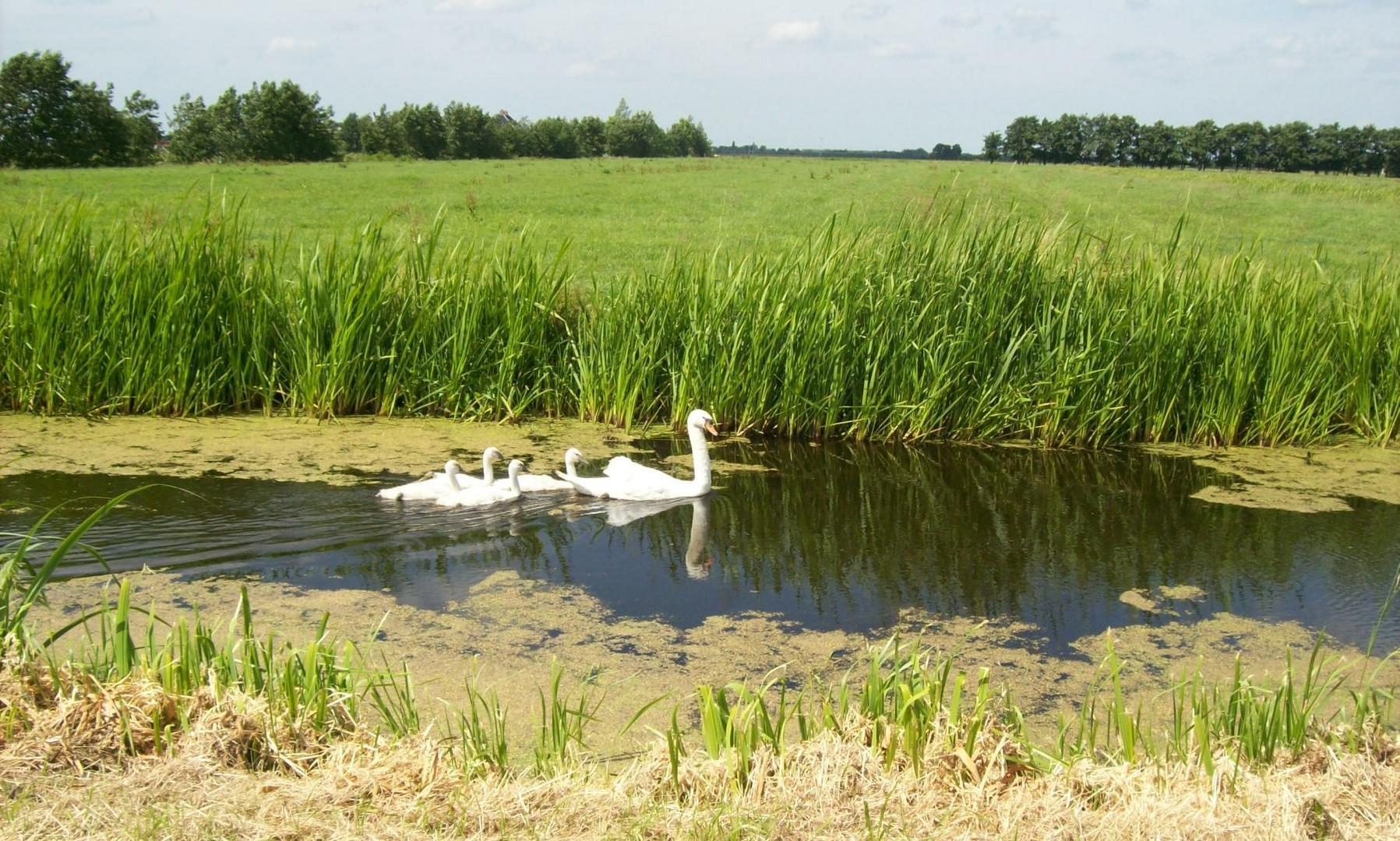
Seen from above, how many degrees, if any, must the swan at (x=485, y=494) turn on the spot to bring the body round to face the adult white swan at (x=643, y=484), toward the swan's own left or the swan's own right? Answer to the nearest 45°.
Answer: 0° — it already faces it

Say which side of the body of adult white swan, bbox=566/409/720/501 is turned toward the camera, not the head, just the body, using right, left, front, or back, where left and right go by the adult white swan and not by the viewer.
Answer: right

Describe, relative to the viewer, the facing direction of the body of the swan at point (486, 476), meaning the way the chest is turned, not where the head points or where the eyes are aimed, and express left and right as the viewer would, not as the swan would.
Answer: facing to the right of the viewer

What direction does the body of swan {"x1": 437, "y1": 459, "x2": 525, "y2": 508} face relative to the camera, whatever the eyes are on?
to the viewer's right

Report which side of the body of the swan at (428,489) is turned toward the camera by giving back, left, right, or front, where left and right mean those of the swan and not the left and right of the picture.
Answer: right

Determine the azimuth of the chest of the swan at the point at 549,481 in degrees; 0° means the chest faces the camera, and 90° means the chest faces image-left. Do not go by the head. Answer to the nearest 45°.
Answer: approximately 270°
